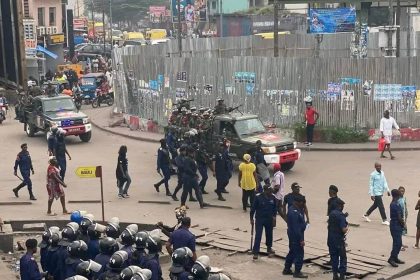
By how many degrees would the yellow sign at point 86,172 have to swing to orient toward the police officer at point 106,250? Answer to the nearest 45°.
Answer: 0° — it already faces them

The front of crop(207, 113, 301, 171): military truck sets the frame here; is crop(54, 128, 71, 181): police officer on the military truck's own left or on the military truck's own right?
on the military truck's own right

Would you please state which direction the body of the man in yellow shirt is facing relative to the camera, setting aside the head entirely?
away from the camera

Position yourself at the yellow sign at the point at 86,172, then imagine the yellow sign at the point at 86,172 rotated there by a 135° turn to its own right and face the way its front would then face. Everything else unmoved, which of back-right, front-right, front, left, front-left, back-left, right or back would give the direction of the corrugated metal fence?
right

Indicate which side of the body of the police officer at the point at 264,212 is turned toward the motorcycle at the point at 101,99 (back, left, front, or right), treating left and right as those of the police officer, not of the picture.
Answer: back
